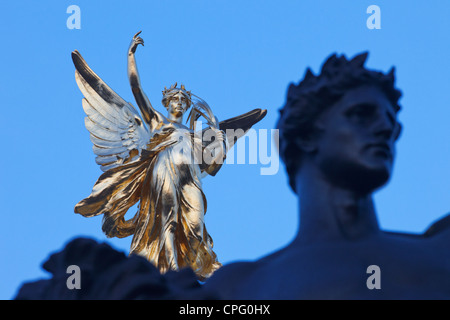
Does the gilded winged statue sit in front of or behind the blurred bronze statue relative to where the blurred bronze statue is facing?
behind

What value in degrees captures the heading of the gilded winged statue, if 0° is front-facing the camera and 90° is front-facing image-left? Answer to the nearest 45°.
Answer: approximately 315°

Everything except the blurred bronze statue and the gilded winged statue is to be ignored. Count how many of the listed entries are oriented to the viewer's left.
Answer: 0

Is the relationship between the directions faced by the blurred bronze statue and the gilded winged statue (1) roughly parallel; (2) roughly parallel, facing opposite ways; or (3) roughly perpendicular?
roughly parallel

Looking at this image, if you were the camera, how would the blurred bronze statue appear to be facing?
facing the viewer and to the right of the viewer

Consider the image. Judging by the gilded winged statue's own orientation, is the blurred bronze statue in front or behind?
in front
